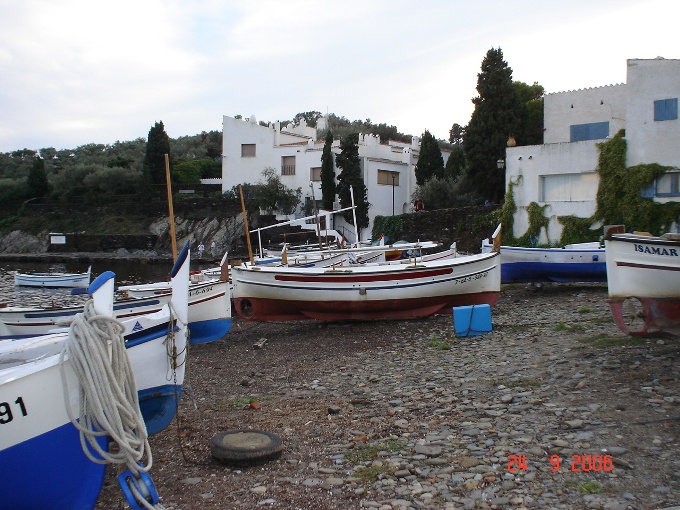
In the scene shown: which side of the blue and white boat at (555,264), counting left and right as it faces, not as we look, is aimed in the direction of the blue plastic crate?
left

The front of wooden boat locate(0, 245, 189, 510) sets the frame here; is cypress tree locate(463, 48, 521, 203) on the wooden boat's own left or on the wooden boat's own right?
on the wooden boat's own left

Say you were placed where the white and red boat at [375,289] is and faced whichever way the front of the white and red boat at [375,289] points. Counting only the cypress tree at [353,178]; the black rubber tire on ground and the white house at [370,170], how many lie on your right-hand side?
1

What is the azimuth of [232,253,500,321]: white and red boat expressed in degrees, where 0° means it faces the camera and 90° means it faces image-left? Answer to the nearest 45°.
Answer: approximately 270°

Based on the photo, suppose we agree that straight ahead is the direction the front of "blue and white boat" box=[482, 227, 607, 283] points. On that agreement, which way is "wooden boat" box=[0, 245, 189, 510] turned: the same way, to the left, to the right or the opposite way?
the opposite way

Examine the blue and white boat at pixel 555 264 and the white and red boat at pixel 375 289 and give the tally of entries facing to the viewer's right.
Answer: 1

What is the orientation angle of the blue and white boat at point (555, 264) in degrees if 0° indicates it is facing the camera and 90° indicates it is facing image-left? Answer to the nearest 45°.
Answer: approximately 90°

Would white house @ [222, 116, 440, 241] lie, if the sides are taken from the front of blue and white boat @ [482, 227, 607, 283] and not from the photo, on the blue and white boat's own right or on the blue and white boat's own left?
on the blue and white boat's own right
